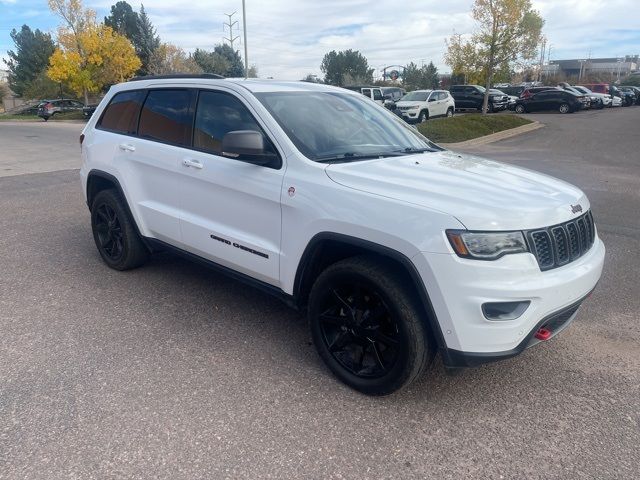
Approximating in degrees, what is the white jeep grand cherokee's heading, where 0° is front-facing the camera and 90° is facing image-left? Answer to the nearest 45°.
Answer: approximately 315°

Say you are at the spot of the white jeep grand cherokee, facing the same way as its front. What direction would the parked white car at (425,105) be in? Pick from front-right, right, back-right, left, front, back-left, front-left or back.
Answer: back-left

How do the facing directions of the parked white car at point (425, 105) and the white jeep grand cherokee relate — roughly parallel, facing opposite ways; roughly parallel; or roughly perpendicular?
roughly perpendicular

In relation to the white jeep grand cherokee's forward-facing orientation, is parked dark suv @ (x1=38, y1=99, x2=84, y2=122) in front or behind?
behind

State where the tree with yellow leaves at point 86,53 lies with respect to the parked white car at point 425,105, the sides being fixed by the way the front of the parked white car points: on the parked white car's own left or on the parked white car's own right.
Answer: on the parked white car's own right

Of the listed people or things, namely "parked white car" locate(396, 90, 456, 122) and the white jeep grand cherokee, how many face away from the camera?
0

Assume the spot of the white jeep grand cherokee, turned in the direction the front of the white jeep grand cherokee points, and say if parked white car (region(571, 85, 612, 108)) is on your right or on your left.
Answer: on your left

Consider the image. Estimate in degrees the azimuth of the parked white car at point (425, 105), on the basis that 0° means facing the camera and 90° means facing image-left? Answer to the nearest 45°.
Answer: approximately 45°

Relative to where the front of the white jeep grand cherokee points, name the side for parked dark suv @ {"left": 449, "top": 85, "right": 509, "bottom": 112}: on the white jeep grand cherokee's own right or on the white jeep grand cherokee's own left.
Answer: on the white jeep grand cherokee's own left
